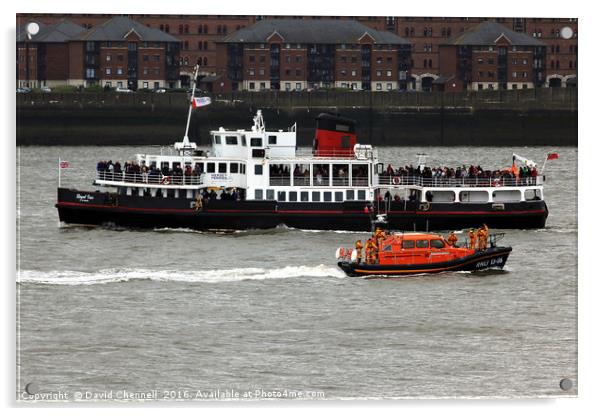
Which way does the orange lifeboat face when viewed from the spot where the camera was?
facing to the right of the viewer
